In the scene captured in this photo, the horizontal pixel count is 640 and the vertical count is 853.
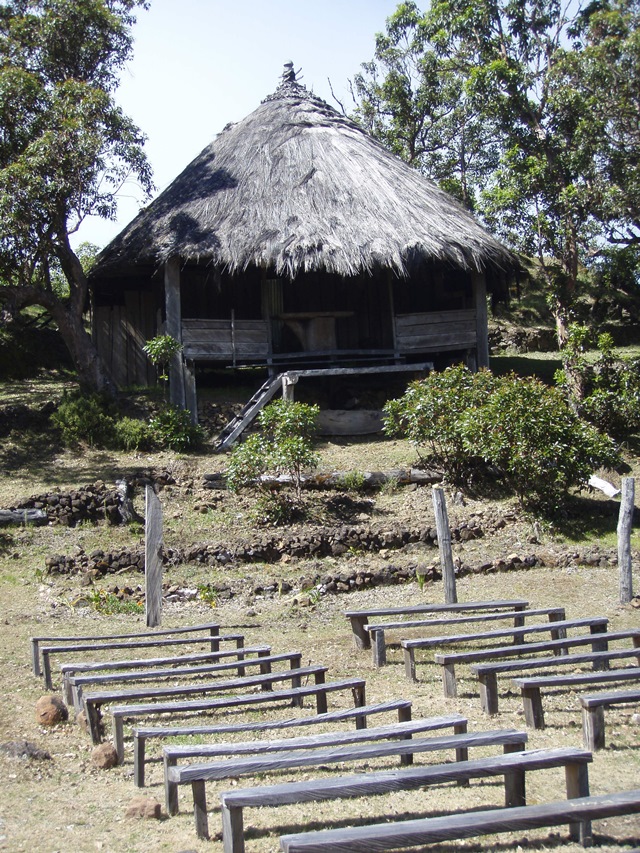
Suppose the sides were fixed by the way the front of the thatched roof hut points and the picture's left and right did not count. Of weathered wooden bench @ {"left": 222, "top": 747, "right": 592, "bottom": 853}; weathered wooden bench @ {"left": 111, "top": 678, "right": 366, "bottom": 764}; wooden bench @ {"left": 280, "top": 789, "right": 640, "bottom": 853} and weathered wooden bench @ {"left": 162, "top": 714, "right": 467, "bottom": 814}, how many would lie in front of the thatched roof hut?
4

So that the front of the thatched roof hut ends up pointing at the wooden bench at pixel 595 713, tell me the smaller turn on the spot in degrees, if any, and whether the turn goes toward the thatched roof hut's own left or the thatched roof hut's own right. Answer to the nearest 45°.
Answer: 0° — it already faces it

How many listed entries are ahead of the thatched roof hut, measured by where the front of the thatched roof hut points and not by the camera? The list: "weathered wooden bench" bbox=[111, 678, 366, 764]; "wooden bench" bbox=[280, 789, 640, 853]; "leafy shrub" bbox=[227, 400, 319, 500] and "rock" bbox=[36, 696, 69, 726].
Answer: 4

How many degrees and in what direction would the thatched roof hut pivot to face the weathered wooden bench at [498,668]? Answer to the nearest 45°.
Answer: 0° — it already faces it

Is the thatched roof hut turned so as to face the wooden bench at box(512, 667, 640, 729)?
yes

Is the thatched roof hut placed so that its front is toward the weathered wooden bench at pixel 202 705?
yes

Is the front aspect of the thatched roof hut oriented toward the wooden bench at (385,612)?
yes
